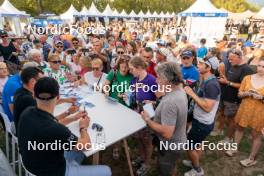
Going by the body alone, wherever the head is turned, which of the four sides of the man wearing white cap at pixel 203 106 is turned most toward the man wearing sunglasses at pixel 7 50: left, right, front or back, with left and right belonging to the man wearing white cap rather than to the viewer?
front

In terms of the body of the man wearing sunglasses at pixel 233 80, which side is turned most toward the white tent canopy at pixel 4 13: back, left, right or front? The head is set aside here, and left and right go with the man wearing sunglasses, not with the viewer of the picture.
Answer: right

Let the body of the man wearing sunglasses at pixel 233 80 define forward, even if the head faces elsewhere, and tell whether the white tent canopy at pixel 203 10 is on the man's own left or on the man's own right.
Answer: on the man's own right

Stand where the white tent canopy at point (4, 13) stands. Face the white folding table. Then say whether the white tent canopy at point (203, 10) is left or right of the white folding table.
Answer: left

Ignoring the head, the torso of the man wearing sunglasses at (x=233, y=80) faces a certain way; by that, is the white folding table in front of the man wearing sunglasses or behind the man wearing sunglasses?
in front

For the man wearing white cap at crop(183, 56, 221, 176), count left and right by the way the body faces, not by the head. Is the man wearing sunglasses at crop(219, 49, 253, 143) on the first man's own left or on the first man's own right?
on the first man's own right

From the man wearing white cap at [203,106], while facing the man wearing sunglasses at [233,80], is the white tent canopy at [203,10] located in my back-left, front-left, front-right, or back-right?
front-left

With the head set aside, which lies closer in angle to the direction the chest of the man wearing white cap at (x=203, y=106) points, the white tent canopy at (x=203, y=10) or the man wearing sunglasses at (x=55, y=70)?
the man wearing sunglasses

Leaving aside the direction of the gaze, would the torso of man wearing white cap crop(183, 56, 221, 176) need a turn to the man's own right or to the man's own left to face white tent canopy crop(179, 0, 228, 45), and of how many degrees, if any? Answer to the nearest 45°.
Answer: approximately 90° to the man's own right

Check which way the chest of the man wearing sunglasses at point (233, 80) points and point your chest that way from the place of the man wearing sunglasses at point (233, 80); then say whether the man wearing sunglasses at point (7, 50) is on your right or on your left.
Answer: on your right

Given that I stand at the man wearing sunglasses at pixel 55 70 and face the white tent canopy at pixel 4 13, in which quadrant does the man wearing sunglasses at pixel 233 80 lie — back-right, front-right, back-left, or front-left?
back-right

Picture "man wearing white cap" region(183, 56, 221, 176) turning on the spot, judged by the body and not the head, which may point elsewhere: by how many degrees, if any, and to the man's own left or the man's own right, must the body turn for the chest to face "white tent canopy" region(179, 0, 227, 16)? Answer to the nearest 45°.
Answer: approximately 90° to the man's own right

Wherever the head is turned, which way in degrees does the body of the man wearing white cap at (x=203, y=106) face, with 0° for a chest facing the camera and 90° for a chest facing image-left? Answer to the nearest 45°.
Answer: approximately 90°

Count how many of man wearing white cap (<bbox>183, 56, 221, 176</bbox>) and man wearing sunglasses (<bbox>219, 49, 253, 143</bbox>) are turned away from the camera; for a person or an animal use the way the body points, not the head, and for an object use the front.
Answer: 0
